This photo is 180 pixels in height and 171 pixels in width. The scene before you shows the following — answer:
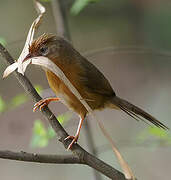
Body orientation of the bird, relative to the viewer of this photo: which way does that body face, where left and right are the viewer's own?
facing to the left of the viewer
